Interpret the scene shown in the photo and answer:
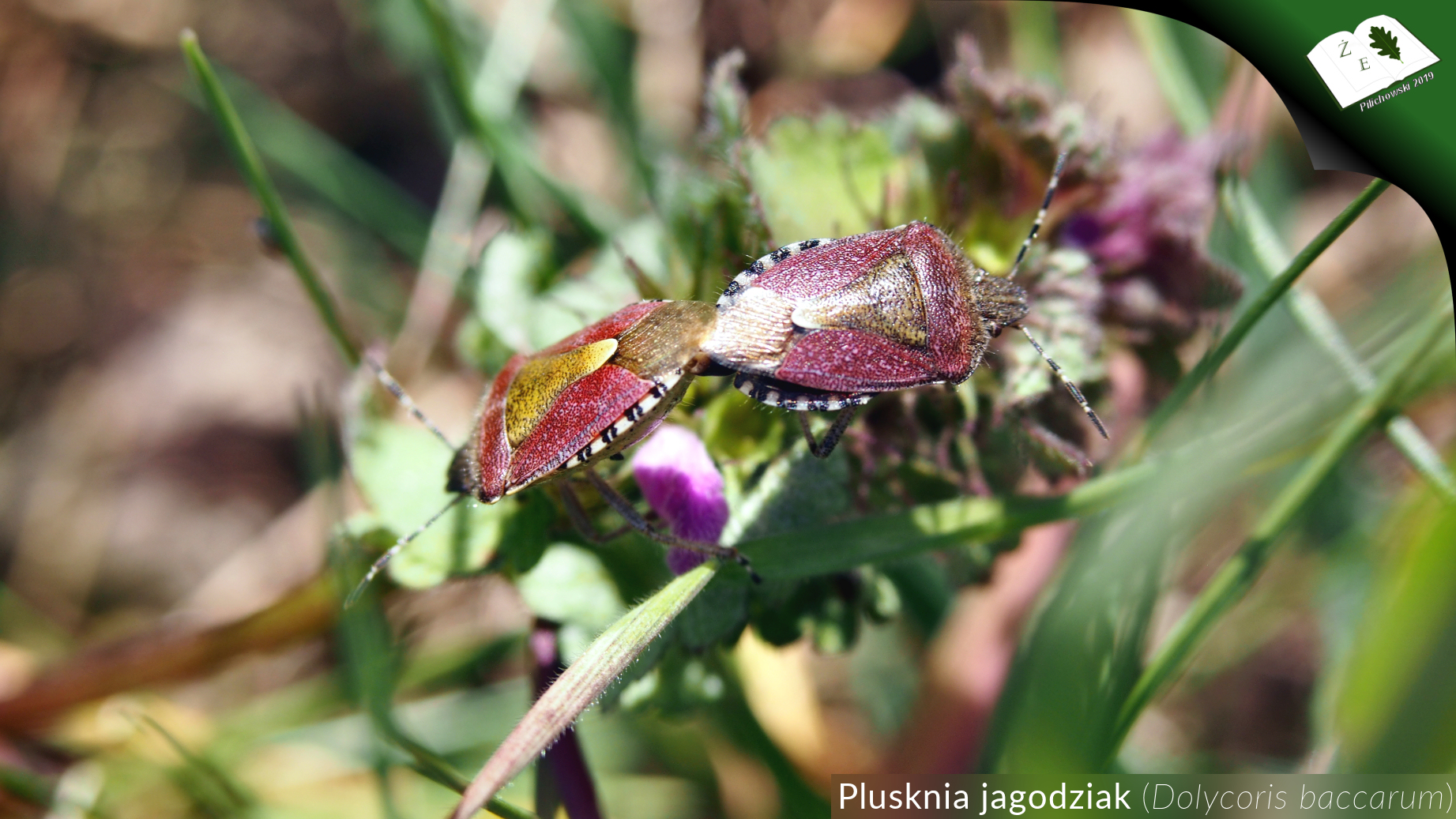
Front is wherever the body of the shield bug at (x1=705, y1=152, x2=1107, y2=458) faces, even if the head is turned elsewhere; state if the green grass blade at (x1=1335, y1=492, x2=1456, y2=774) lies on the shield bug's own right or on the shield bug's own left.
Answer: on the shield bug's own right

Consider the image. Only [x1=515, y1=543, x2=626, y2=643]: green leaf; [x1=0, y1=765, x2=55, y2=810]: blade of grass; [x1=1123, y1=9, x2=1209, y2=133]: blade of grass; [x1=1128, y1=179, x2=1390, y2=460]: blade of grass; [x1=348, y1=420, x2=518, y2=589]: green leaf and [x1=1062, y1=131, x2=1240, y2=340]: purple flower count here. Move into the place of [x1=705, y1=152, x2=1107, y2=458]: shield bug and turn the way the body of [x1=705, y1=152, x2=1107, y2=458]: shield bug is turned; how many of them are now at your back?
3

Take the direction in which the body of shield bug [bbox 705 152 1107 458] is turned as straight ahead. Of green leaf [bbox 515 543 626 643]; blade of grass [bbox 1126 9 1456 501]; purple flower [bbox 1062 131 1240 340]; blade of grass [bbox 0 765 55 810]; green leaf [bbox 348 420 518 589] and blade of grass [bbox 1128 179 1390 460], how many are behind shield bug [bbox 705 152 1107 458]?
3

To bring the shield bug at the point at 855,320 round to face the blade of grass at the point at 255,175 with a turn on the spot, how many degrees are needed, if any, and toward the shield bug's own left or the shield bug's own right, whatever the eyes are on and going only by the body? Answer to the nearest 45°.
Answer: approximately 180°

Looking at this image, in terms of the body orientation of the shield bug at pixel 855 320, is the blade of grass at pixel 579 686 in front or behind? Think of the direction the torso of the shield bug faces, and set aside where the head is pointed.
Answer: behind

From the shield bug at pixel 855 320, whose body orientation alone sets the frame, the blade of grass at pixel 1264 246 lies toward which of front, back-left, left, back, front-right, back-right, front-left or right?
front-left

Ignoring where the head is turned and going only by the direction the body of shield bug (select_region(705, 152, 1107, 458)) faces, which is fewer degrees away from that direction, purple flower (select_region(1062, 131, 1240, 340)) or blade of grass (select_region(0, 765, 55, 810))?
the purple flower

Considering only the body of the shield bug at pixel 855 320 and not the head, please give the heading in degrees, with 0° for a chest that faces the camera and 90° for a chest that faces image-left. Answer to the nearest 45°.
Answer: approximately 270°

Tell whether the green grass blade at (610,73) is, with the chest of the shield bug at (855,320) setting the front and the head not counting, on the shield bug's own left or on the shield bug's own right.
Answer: on the shield bug's own left
